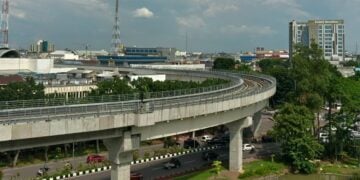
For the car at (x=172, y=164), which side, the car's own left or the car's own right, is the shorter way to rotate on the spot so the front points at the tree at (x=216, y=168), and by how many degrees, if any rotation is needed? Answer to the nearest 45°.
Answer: approximately 90° to the car's own left

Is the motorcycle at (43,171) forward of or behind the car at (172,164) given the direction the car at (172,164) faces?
forward

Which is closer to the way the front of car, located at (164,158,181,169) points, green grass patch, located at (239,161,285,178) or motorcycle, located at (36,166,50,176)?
the motorcycle

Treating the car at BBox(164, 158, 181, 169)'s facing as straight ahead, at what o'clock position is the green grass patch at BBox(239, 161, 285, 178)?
The green grass patch is roughly at 7 o'clock from the car.

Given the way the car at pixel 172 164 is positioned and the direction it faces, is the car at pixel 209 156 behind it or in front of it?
behind

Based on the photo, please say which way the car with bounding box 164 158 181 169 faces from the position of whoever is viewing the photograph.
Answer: facing the viewer and to the left of the viewer

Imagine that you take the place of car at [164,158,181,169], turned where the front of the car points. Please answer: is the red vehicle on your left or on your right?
on your right
